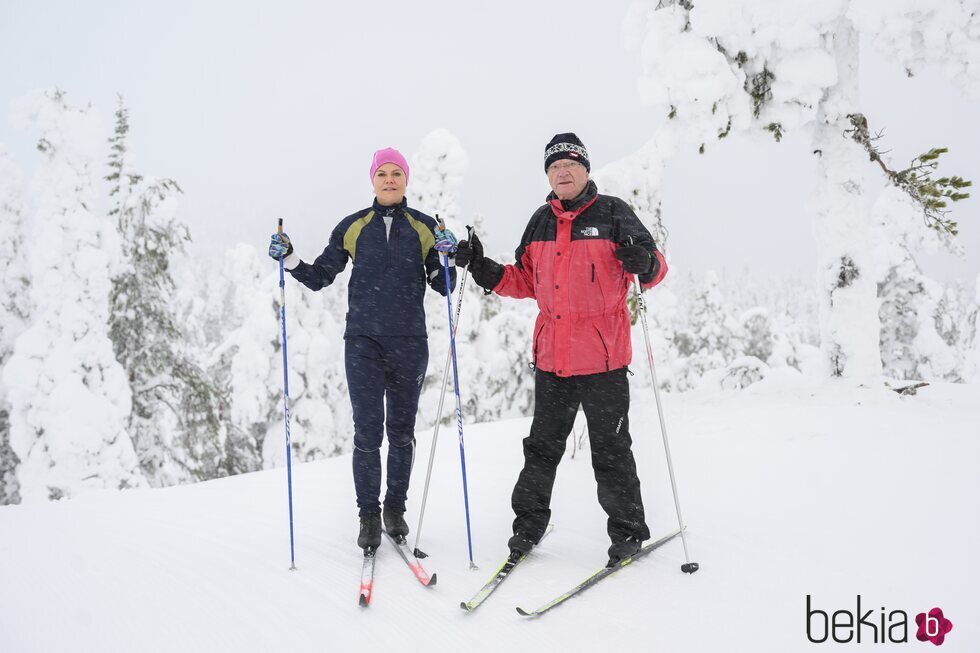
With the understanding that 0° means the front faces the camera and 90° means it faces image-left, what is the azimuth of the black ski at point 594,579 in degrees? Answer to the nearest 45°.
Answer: approximately 45°

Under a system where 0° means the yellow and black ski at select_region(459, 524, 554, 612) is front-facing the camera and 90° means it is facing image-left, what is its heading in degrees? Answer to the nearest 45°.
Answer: approximately 45°

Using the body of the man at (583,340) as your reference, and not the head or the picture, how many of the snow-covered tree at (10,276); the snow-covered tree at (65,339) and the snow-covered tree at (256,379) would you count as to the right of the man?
3

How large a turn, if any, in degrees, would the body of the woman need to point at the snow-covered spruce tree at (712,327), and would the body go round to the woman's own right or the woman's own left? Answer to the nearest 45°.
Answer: approximately 135° to the woman's own left

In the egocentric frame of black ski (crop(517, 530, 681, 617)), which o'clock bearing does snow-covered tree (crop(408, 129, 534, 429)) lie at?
The snow-covered tree is roughly at 4 o'clock from the black ski.

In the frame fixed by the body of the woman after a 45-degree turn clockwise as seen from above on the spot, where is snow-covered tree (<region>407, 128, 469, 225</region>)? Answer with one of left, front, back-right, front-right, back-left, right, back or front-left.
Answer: back-right

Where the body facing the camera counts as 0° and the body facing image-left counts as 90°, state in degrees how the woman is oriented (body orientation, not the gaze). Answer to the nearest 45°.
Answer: approximately 0°
